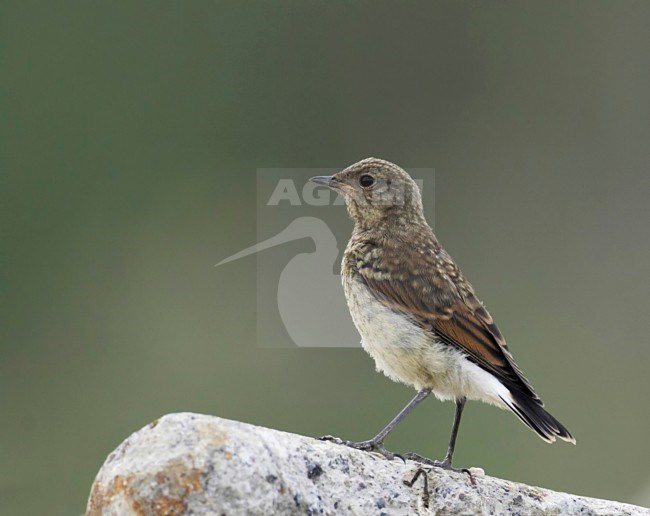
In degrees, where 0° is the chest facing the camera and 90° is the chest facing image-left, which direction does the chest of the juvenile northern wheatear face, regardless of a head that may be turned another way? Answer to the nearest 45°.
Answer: approximately 90°
